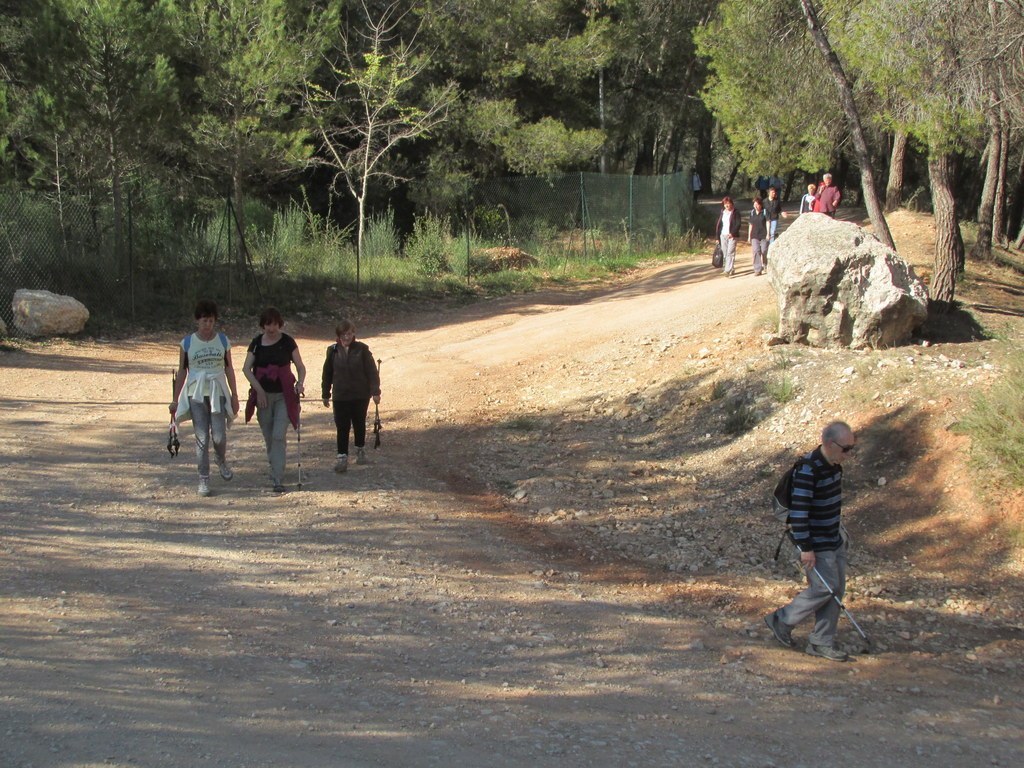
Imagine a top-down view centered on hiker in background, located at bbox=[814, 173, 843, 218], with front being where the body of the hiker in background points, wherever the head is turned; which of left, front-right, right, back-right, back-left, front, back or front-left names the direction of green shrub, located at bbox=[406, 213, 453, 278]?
right

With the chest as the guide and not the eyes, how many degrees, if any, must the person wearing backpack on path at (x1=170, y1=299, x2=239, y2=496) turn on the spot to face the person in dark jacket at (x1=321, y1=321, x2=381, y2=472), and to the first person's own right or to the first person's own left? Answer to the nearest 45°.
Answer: approximately 135° to the first person's own left

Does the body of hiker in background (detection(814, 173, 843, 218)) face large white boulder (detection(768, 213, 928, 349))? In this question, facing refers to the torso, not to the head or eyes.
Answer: yes

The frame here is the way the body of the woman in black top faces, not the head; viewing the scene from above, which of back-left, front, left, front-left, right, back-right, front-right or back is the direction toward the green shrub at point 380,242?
back

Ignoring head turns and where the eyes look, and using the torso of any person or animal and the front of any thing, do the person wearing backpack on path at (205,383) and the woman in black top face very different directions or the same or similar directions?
same or similar directions

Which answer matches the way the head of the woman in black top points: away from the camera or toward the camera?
toward the camera

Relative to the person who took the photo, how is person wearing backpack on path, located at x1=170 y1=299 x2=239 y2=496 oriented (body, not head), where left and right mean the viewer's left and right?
facing the viewer

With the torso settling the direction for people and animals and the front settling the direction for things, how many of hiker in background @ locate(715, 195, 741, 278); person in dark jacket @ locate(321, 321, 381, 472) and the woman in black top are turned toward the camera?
3

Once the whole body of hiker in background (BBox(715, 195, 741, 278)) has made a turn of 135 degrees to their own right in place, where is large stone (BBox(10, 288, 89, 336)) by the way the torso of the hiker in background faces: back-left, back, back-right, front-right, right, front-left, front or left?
left

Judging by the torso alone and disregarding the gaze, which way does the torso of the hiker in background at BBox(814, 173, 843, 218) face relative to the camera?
toward the camera

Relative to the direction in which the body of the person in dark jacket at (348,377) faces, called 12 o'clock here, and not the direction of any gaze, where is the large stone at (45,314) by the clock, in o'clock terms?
The large stone is roughly at 5 o'clock from the person in dark jacket.

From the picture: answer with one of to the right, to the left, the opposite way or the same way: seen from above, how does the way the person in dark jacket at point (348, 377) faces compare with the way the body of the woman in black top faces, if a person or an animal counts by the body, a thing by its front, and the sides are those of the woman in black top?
the same way

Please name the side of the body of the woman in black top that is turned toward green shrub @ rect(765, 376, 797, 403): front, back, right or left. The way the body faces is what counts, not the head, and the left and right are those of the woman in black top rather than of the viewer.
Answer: left
